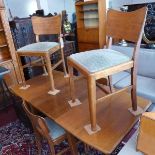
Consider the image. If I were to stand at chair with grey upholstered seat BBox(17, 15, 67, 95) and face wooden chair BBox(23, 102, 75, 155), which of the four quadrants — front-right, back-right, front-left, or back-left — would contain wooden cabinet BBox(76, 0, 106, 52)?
back-left

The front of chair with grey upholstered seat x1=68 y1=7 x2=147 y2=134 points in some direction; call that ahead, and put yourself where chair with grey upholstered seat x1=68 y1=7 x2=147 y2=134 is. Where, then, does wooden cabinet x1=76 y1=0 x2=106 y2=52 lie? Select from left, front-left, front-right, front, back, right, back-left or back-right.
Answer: back-right

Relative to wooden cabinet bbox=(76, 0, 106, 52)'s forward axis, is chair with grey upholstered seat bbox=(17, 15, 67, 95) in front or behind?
in front

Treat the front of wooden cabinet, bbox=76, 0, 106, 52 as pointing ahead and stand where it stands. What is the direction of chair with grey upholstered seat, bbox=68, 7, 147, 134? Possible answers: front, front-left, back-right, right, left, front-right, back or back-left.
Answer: front-left

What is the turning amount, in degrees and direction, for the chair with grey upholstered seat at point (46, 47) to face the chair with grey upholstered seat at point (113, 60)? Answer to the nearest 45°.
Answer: approximately 90° to its left

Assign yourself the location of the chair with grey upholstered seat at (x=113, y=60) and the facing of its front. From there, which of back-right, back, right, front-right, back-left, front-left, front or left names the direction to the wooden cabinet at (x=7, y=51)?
right

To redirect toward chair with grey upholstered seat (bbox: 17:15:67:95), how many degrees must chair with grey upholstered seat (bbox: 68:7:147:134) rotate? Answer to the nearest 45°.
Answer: approximately 90° to its right

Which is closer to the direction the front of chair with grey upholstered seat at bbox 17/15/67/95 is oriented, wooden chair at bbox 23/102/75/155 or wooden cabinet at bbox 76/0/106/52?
the wooden chair

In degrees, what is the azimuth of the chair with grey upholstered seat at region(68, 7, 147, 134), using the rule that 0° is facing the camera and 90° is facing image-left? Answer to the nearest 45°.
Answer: approximately 45°
